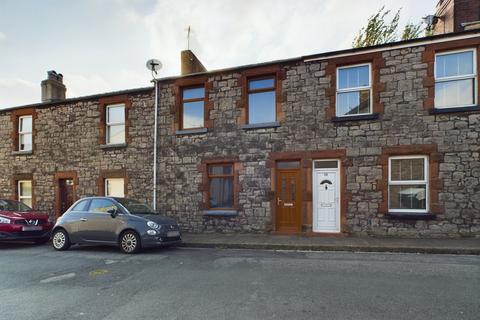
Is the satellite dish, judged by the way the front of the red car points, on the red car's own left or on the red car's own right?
on the red car's own left

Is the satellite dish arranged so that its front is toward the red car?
no
